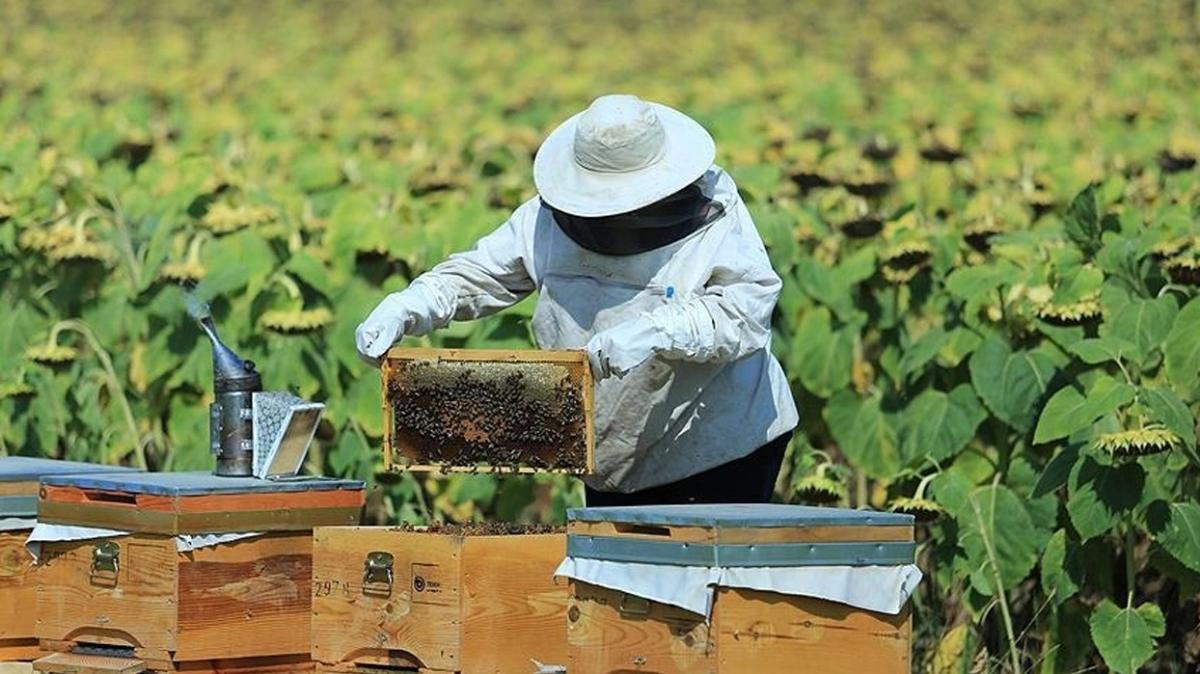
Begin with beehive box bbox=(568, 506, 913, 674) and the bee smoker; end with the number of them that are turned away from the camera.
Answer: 0

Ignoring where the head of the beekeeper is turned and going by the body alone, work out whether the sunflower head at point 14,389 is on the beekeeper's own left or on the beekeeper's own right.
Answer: on the beekeeper's own right

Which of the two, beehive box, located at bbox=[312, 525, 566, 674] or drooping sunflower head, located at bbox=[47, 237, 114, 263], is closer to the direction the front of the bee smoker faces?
the drooping sunflower head

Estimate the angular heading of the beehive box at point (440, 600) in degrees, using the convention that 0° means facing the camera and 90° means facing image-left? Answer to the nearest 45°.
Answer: approximately 45°

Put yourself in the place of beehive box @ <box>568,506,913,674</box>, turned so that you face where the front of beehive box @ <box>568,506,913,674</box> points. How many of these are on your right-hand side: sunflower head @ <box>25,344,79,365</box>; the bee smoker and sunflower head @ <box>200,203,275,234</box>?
3

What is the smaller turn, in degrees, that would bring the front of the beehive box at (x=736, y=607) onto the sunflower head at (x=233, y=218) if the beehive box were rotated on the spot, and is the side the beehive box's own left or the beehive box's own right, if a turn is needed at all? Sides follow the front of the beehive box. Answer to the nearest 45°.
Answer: approximately 90° to the beehive box's own right

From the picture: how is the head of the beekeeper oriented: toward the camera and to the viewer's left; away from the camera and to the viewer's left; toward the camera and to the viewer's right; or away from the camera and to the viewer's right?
toward the camera and to the viewer's left

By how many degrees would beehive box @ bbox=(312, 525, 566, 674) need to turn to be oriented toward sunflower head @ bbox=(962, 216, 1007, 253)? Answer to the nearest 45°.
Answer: approximately 180°

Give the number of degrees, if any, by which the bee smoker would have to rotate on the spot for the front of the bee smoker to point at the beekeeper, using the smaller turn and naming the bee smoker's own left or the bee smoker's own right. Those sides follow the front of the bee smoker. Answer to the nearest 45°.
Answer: approximately 135° to the bee smoker's own left

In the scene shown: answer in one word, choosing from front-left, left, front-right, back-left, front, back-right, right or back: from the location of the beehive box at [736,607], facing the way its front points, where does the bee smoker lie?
right

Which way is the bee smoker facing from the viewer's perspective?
to the viewer's left

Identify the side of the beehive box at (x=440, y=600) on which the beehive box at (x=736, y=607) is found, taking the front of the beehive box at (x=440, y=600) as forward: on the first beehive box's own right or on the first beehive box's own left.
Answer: on the first beehive box's own left

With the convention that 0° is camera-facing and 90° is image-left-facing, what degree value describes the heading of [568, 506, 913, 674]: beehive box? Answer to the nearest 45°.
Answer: approximately 45°

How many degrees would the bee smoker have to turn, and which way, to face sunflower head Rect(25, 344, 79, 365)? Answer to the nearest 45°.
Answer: approximately 90° to its right
